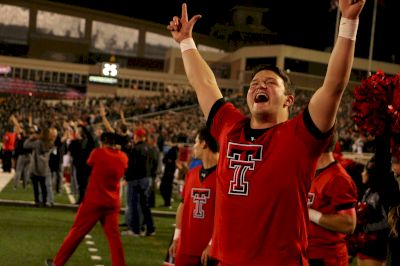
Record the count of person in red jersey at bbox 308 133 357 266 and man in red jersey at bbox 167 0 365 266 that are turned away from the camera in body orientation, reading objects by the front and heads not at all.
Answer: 0

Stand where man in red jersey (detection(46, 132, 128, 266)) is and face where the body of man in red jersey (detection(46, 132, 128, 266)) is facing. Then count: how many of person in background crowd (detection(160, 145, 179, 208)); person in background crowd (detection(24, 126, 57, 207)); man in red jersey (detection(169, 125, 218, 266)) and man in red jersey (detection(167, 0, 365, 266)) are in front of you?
2

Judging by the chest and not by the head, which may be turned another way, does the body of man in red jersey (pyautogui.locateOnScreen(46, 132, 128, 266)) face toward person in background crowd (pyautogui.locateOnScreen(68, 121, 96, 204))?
yes

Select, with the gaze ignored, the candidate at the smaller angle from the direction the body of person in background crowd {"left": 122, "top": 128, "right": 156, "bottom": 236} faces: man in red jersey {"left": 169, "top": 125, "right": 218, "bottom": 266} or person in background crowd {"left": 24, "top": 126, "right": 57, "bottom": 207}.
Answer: the person in background crowd

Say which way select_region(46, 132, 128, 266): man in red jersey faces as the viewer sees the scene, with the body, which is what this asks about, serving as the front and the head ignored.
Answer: away from the camera

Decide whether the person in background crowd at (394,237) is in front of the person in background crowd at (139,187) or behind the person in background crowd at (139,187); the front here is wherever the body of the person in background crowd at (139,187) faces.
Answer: behind

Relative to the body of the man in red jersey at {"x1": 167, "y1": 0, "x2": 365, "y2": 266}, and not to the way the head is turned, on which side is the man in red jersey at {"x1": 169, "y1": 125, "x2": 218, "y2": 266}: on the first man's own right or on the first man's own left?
on the first man's own right

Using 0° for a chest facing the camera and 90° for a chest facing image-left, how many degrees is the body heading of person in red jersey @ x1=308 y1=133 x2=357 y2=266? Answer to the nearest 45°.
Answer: approximately 45°

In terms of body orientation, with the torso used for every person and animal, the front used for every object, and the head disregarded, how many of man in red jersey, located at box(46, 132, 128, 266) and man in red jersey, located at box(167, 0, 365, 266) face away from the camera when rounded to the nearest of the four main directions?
1

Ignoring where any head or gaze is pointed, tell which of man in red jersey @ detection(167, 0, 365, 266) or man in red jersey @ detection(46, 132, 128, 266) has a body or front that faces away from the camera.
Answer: man in red jersey @ detection(46, 132, 128, 266)

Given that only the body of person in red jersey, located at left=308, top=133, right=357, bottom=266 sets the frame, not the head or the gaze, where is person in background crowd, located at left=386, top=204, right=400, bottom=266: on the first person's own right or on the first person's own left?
on the first person's own left

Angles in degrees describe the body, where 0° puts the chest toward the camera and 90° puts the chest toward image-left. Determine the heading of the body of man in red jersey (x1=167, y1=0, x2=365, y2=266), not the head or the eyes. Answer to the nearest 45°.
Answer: approximately 45°

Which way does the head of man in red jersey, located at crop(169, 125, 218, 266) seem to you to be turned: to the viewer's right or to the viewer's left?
to the viewer's left
